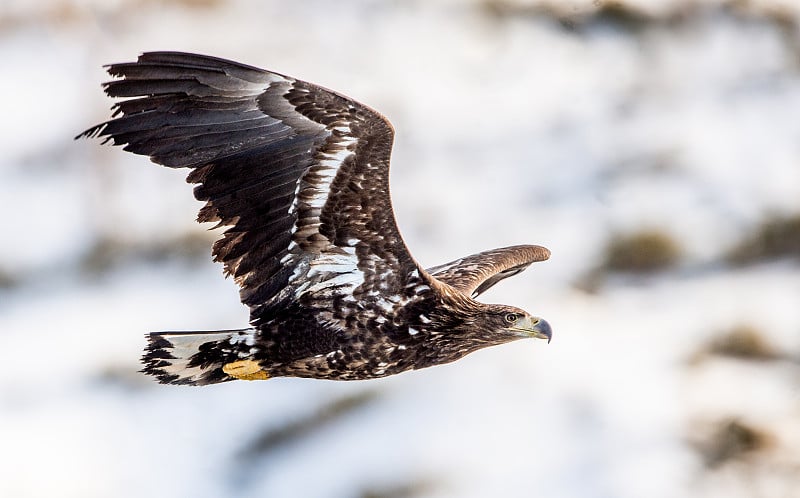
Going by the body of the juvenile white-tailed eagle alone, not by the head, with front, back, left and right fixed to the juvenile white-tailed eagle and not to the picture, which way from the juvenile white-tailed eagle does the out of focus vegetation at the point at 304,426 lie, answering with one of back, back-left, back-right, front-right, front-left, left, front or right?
left

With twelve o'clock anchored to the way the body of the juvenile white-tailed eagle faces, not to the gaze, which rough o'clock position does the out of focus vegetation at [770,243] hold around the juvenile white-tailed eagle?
The out of focus vegetation is roughly at 10 o'clock from the juvenile white-tailed eagle.

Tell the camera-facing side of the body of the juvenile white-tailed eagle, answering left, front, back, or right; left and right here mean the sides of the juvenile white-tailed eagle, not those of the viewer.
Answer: right

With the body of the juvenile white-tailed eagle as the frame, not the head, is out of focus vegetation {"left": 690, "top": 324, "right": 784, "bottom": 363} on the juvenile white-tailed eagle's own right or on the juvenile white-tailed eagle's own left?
on the juvenile white-tailed eagle's own left

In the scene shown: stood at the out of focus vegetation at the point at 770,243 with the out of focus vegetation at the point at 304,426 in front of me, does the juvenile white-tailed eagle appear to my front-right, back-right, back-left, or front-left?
front-left

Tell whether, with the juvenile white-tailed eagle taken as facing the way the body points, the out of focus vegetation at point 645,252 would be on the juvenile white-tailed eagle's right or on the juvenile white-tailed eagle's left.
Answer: on the juvenile white-tailed eagle's left

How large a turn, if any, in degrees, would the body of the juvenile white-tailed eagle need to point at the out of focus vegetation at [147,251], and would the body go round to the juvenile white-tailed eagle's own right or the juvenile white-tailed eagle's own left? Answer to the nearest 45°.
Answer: approximately 90° to the juvenile white-tailed eagle's own left

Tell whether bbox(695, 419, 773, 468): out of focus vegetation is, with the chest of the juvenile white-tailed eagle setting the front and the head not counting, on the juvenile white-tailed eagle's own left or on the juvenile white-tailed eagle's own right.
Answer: on the juvenile white-tailed eagle's own left
